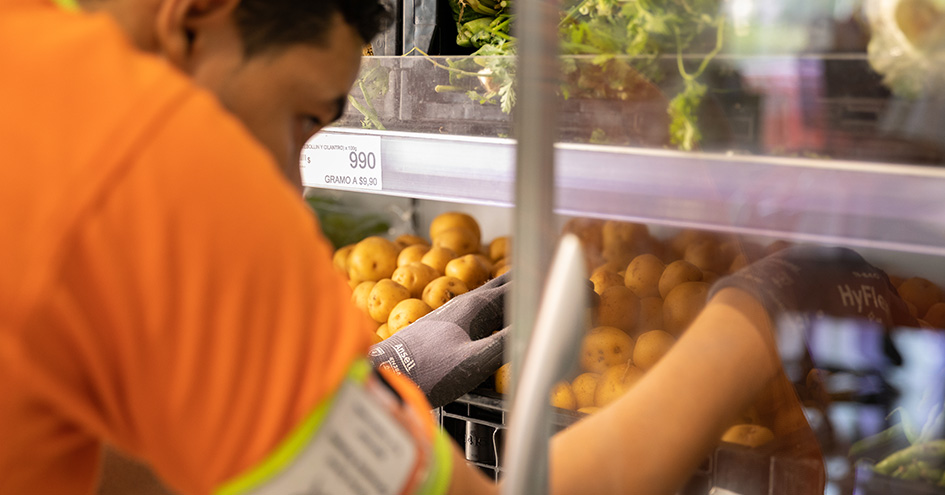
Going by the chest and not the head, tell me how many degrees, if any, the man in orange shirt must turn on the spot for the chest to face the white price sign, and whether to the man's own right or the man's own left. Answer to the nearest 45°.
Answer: approximately 45° to the man's own left

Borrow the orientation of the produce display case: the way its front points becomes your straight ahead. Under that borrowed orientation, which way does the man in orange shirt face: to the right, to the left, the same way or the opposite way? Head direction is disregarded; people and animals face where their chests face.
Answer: the opposite way

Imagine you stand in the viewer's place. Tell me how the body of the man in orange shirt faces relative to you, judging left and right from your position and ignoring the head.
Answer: facing away from the viewer and to the right of the viewer

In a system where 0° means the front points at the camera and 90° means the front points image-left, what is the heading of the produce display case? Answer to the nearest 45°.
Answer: approximately 45°

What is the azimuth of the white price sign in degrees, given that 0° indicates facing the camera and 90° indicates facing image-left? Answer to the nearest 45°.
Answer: approximately 0°

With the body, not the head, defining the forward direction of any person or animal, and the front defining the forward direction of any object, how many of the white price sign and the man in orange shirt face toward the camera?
1
